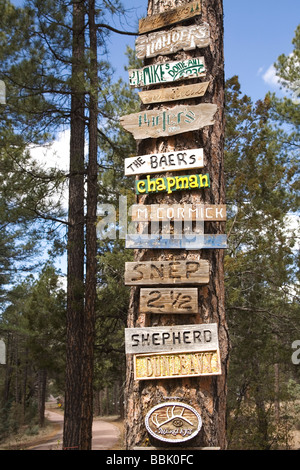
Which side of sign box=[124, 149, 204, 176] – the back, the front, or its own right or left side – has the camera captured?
front

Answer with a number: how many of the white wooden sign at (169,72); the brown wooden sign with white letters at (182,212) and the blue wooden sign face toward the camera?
3

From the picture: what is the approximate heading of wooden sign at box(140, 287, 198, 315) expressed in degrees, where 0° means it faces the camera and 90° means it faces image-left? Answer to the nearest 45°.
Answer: approximately 0°

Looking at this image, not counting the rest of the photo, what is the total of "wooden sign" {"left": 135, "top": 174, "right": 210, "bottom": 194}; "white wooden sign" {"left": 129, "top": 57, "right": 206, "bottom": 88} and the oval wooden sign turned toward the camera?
3

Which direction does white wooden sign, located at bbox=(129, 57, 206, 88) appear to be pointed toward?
toward the camera

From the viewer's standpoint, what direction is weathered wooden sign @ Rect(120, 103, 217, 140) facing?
toward the camera

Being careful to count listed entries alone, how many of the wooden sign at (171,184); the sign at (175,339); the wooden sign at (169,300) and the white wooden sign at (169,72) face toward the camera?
4

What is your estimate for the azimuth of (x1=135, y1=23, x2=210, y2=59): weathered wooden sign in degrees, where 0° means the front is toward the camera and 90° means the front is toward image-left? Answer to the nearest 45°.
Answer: approximately 0°

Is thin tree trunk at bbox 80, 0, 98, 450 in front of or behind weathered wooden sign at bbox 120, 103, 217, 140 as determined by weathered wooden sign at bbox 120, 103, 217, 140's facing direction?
behind

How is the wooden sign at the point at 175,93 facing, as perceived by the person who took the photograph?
facing the viewer
